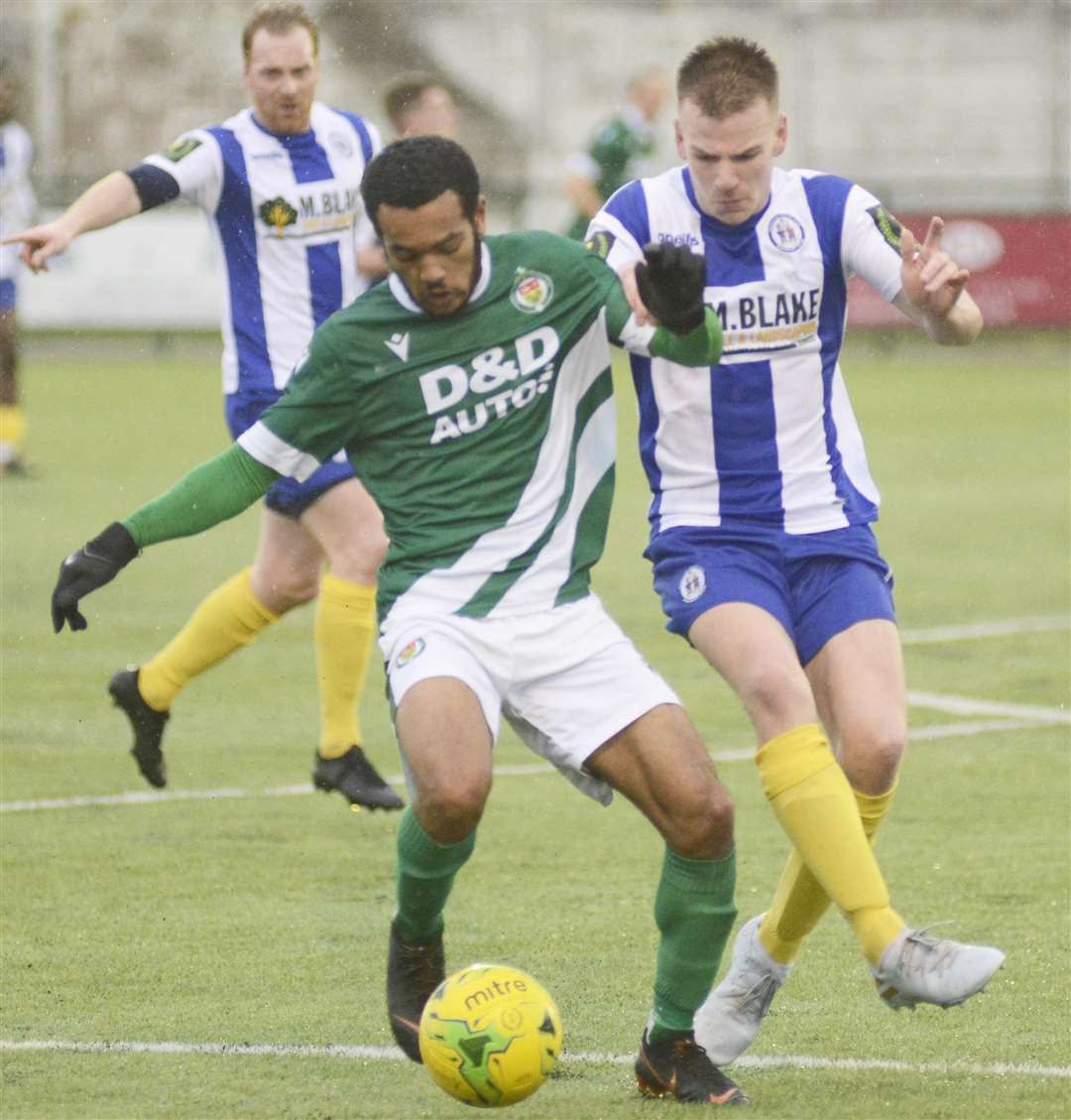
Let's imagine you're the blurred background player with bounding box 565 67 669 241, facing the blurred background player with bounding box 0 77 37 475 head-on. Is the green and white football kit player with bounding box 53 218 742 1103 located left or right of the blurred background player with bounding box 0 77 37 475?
left

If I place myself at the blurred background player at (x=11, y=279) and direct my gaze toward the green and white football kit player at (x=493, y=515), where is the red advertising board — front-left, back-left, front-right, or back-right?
back-left

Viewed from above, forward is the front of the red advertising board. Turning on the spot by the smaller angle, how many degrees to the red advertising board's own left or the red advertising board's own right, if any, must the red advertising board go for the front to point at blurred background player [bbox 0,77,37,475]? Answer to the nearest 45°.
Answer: approximately 45° to the red advertising board's own right

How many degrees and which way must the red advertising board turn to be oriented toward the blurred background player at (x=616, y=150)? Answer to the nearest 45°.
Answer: approximately 45° to its right

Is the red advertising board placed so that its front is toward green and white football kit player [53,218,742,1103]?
yes

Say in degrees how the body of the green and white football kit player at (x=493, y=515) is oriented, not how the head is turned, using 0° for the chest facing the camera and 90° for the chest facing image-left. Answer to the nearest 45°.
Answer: approximately 0°

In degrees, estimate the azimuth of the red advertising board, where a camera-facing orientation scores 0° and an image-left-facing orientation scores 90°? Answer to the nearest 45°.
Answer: approximately 0°

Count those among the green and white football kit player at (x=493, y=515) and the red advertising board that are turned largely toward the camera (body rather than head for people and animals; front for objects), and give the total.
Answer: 2

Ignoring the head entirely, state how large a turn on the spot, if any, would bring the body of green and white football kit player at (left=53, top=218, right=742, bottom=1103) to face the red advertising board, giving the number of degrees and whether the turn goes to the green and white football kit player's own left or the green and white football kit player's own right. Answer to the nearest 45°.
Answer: approximately 180°
